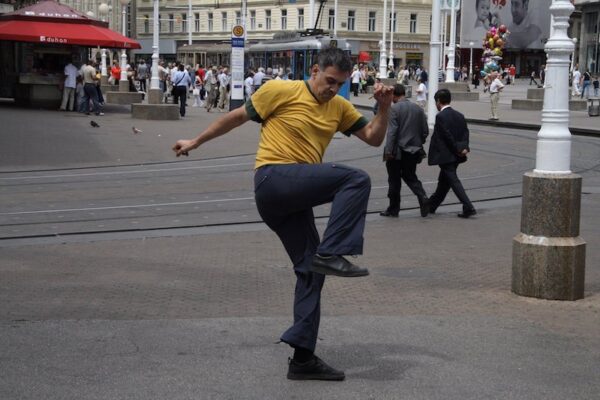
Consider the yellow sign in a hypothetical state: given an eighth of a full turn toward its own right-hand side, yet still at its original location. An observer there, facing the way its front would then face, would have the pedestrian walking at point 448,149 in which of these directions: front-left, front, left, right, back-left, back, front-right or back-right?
front-left

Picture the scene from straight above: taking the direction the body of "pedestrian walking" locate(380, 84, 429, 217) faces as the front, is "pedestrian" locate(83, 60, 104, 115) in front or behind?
in front

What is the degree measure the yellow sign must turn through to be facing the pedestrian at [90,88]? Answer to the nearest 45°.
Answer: approximately 90° to its right

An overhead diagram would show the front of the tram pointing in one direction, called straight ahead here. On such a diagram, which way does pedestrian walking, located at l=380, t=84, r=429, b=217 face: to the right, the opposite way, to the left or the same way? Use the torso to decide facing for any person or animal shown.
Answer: the opposite way

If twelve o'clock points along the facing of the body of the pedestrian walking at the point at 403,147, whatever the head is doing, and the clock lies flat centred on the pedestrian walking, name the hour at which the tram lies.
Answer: The tram is roughly at 1 o'clock from the pedestrian walking.

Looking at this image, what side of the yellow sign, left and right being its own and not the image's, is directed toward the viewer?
front

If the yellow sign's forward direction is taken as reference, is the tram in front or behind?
behind

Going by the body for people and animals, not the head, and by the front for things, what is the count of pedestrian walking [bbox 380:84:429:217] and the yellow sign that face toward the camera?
1

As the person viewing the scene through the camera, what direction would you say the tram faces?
facing the viewer and to the right of the viewer

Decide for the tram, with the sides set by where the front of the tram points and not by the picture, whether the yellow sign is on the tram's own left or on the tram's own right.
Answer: on the tram's own right

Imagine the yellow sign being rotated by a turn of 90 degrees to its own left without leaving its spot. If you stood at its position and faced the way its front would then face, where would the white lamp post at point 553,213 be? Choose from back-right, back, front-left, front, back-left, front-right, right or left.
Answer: right

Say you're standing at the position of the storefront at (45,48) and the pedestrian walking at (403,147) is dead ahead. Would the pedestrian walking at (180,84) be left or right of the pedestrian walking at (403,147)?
left
